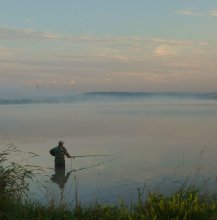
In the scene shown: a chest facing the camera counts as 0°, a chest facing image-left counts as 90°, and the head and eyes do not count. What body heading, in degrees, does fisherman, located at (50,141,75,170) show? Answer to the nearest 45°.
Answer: approximately 225°
